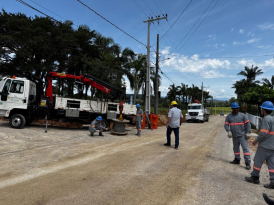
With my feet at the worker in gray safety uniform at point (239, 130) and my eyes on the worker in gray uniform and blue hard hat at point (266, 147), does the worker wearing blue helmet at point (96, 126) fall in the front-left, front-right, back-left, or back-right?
back-right

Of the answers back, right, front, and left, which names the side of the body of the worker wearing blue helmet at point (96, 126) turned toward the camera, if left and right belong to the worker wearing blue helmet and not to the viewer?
right

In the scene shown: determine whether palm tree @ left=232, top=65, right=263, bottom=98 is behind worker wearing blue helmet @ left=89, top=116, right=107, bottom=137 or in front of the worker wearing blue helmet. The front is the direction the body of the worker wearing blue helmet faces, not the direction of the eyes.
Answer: in front

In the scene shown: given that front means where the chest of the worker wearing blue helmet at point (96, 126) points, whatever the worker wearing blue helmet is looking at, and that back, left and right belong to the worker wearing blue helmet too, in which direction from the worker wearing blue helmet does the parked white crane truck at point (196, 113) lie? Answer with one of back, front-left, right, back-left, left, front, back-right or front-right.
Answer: front-left

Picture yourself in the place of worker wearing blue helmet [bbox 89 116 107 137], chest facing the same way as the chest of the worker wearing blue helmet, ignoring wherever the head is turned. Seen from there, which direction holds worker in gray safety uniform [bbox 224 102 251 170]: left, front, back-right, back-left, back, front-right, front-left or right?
front-right
